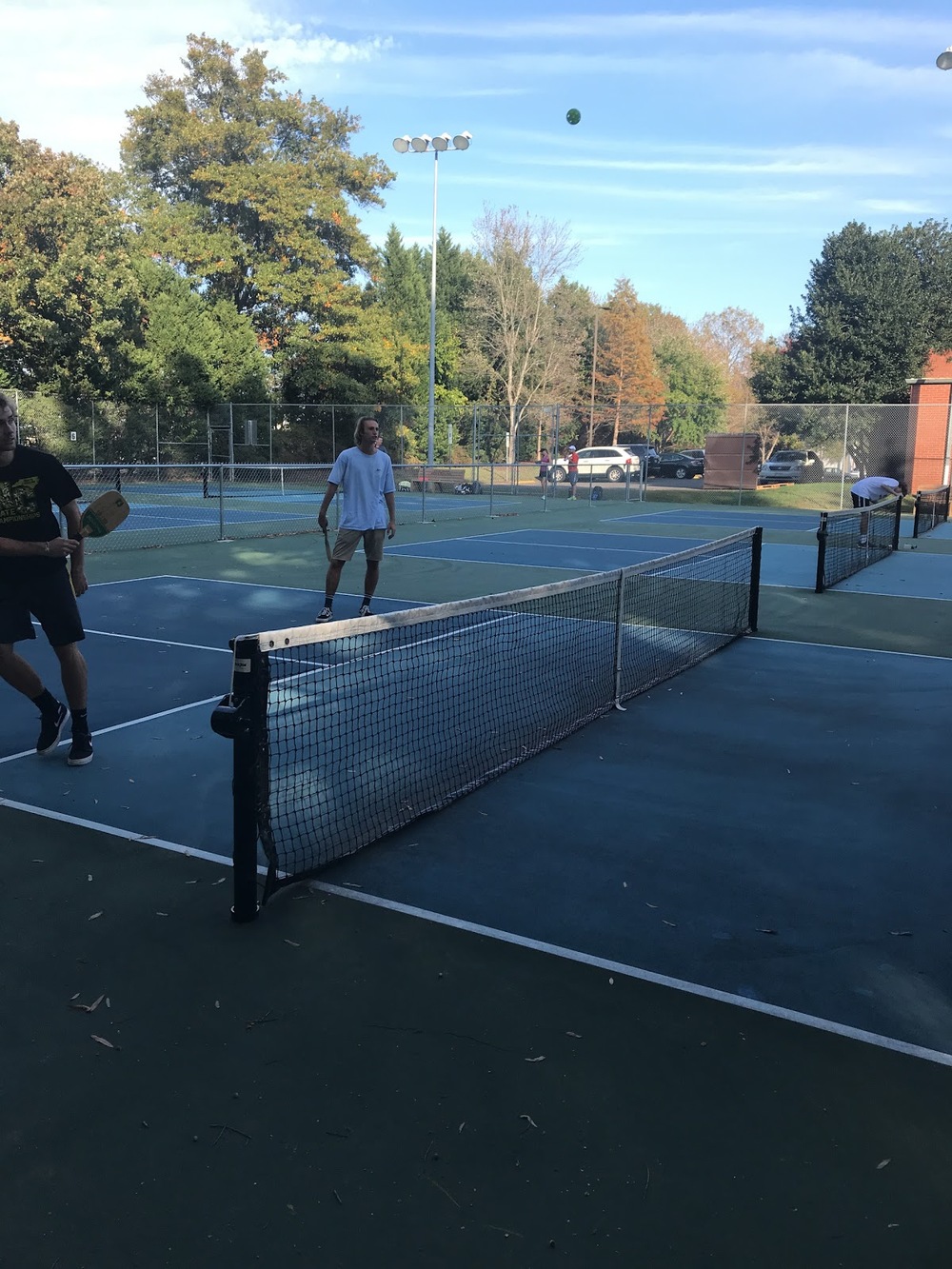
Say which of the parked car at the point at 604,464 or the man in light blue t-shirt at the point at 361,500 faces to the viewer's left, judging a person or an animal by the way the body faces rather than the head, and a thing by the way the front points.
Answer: the parked car

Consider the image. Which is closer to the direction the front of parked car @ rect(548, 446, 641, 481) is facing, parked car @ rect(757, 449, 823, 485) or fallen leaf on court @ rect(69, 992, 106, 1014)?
the fallen leaf on court

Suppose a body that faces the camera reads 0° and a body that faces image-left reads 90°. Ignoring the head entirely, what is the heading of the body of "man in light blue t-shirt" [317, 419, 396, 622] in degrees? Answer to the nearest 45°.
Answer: approximately 315°

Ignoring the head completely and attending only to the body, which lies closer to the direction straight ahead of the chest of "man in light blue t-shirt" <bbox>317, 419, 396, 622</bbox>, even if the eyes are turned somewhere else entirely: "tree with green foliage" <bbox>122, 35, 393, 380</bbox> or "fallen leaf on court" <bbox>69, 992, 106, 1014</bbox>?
the fallen leaf on court

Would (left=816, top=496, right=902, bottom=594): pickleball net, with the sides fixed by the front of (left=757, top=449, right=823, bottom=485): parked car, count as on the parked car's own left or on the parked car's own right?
on the parked car's own left

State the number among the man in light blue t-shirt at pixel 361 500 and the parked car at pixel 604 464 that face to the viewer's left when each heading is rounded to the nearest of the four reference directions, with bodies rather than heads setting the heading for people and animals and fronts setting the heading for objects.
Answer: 1

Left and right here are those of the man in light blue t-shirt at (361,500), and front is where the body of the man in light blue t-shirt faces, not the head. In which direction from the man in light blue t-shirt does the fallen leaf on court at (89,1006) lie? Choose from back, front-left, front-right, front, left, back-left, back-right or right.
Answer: front-right

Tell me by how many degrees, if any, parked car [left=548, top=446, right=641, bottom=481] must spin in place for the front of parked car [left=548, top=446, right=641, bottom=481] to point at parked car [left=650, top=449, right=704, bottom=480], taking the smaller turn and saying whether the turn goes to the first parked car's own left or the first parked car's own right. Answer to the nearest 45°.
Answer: approximately 135° to the first parked car's own right

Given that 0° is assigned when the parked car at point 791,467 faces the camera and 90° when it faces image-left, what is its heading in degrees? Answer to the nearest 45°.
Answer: approximately 45°

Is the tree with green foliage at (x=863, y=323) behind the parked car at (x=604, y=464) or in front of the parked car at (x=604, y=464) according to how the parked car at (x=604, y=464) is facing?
behind

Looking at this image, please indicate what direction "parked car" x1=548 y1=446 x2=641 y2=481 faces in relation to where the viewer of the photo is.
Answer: facing to the left of the viewer

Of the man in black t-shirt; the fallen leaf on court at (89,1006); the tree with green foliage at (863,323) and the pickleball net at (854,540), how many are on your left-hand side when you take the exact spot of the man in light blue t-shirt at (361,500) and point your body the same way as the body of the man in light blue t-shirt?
2

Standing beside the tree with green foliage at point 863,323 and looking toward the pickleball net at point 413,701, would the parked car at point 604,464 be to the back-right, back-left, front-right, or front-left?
front-right

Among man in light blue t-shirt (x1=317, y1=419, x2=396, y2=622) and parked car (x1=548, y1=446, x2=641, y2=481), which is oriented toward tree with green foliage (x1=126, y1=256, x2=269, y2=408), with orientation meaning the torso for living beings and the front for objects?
the parked car

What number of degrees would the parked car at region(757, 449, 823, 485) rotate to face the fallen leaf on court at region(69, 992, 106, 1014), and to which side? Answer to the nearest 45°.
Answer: approximately 45° to its left
